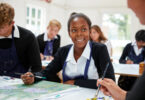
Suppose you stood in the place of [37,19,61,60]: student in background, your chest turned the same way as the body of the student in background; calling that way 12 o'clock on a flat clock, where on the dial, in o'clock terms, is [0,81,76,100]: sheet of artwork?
The sheet of artwork is roughly at 12 o'clock from the student in background.

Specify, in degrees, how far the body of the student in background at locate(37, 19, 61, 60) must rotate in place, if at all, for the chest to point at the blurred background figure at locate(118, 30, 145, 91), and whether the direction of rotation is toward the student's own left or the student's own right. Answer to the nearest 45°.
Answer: approximately 90° to the student's own left

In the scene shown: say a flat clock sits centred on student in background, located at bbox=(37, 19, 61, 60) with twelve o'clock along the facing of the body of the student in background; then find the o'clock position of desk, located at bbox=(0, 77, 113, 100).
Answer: The desk is roughly at 12 o'clock from the student in background.

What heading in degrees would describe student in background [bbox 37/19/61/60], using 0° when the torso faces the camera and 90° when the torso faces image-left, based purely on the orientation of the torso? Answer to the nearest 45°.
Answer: approximately 0°

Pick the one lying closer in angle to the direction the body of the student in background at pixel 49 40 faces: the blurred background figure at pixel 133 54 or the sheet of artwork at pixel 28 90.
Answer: the sheet of artwork

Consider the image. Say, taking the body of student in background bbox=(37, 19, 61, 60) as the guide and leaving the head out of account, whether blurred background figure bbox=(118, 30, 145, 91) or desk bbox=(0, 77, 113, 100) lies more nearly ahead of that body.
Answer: the desk

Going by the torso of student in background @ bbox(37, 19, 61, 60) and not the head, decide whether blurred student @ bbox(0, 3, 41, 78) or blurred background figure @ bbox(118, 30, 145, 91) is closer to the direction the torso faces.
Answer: the blurred student

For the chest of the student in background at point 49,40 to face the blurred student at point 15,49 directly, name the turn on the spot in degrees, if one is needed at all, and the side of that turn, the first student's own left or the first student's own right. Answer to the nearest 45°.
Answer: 0° — they already face them
